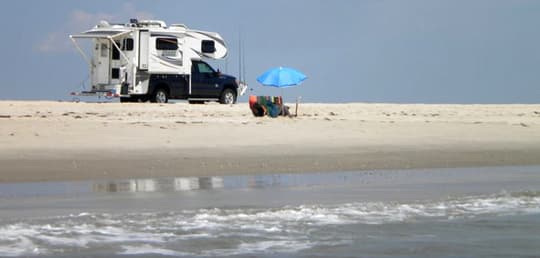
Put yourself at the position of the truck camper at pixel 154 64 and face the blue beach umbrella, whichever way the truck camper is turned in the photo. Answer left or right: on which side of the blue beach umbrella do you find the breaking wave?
right

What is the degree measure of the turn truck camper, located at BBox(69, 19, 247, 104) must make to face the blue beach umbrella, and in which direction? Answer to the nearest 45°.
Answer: approximately 90° to its right

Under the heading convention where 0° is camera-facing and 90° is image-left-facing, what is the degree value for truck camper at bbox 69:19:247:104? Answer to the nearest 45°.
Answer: approximately 225°

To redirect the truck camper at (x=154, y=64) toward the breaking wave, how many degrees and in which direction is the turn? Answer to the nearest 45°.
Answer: approximately 135° to its right

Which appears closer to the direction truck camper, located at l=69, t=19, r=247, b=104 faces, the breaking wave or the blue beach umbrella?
the blue beach umbrella
